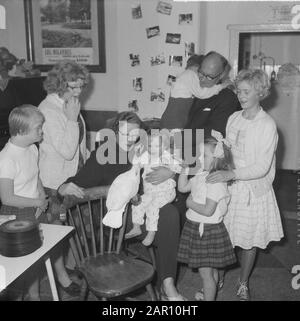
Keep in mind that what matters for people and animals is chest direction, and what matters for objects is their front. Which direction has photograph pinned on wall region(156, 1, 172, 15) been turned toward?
toward the camera

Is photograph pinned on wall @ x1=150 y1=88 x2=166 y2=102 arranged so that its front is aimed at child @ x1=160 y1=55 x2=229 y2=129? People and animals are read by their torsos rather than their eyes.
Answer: yes

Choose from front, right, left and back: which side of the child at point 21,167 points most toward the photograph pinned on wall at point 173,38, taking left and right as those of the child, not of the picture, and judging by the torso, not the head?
left

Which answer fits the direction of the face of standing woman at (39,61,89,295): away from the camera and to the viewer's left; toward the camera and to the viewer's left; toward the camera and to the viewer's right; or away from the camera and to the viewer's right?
toward the camera and to the viewer's right

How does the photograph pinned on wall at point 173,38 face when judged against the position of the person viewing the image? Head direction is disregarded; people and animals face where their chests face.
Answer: facing the viewer

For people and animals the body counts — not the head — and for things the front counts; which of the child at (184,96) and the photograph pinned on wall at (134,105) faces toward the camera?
the photograph pinned on wall

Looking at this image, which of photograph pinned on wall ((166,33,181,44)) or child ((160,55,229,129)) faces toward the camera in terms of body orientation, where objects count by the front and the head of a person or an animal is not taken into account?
the photograph pinned on wall

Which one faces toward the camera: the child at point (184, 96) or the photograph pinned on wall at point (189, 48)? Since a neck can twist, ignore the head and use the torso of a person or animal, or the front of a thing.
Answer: the photograph pinned on wall

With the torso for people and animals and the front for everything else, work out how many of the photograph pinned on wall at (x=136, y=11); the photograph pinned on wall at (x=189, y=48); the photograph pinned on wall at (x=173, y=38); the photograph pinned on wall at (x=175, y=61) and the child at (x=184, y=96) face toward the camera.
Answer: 4

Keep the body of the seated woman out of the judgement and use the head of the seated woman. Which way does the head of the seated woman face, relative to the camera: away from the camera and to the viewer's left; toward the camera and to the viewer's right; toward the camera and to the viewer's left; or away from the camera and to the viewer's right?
toward the camera and to the viewer's right

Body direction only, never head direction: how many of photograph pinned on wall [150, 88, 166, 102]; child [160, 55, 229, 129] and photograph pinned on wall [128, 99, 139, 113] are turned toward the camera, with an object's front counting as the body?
2

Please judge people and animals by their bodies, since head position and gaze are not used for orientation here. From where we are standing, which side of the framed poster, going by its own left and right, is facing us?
front

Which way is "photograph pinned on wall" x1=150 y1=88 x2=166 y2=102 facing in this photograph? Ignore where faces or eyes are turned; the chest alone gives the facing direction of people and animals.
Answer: toward the camera

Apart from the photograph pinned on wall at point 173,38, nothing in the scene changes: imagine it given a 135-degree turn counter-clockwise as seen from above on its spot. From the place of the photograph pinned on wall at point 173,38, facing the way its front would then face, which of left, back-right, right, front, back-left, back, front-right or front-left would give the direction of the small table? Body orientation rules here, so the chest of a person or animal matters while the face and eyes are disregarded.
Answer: back-right
